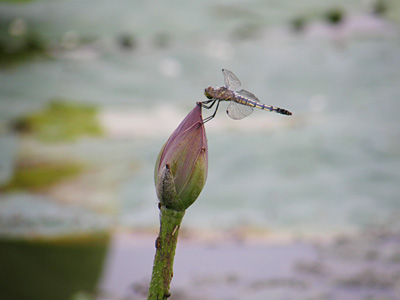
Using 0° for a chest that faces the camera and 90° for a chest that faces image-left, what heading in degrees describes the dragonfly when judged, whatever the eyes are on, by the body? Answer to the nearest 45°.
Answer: approximately 90°
